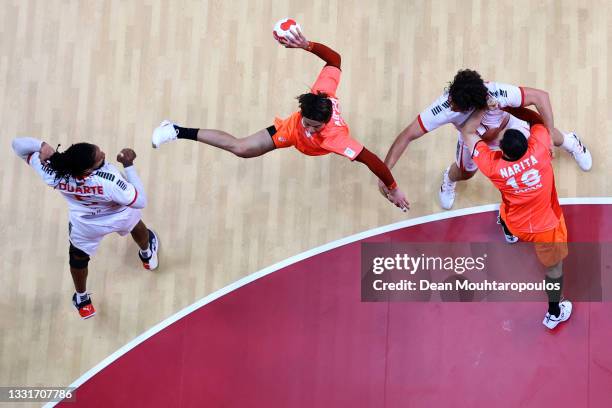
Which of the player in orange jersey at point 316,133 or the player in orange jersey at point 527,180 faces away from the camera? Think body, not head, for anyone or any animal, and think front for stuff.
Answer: the player in orange jersey at point 527,180

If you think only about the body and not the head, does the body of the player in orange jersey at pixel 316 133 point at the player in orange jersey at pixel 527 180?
no

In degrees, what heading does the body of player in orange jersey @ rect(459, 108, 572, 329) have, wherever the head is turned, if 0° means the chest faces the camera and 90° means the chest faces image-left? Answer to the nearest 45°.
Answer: approximately 180°

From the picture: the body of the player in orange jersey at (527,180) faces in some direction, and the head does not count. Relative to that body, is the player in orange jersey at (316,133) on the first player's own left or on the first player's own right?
on the first player's own left

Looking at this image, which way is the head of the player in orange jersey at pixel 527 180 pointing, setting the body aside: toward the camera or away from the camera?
away from the camera
